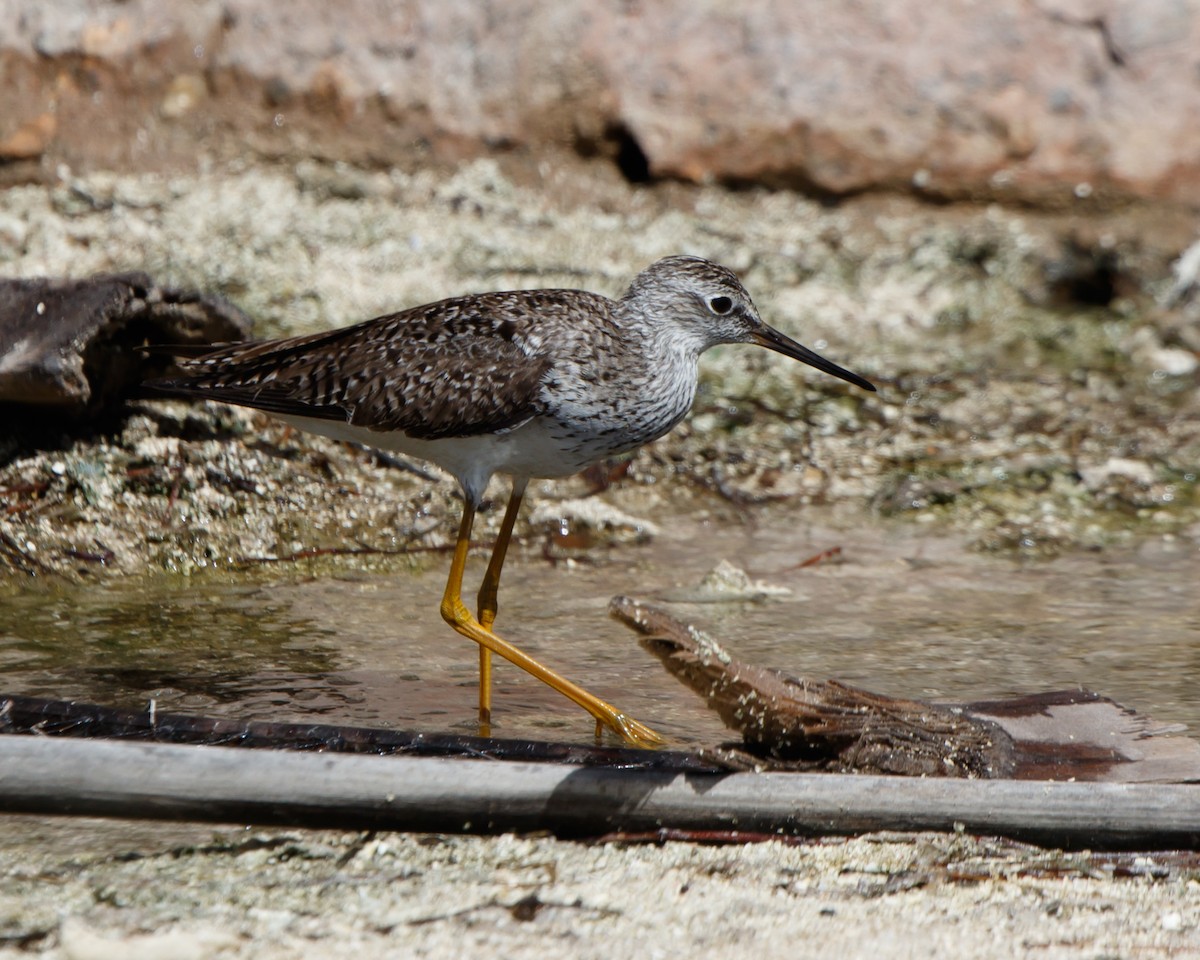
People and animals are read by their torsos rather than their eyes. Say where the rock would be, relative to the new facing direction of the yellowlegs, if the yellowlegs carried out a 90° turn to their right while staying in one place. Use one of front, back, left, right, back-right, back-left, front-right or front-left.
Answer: back-right

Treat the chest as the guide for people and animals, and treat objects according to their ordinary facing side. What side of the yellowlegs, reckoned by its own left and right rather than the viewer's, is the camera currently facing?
right

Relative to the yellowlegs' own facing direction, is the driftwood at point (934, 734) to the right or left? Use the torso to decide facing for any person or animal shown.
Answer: on its right

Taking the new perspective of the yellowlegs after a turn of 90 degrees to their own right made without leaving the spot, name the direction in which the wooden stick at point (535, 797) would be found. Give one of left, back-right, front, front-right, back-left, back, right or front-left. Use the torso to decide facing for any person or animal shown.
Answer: front

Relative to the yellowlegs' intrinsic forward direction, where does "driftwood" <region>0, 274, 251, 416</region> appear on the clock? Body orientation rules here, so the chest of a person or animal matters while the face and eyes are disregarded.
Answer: The driftwood is roughly at 7 o'clock from the yellowlegs.
